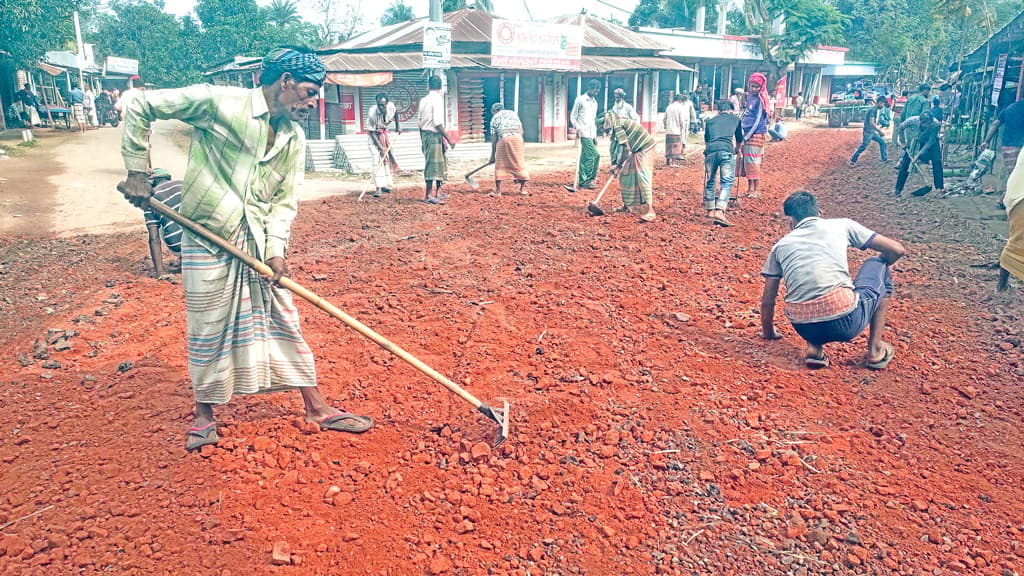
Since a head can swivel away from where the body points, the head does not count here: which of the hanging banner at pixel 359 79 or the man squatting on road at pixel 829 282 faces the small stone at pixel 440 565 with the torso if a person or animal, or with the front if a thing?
the hanging banner

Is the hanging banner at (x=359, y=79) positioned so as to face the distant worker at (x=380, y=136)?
yes

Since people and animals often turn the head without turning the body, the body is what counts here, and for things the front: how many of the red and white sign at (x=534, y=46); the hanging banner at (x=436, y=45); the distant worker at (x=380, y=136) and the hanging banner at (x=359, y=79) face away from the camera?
0

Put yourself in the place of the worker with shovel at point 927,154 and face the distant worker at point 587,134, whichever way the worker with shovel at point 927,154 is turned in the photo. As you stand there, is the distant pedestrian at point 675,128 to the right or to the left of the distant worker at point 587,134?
right

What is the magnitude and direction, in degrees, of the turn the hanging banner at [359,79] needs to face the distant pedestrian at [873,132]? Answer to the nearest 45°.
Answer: approximately 90° to its left

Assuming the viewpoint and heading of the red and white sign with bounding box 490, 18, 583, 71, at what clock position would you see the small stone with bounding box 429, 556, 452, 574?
The small stone is roughly at 12 o'clock from the red and white sign.

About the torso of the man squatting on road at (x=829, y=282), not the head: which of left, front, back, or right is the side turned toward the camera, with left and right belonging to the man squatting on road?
back

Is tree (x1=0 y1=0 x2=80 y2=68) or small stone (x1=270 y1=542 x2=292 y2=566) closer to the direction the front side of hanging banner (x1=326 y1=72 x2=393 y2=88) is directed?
the small stone

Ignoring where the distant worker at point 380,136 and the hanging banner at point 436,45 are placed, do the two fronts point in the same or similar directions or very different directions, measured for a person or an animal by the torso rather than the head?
same or similar directions

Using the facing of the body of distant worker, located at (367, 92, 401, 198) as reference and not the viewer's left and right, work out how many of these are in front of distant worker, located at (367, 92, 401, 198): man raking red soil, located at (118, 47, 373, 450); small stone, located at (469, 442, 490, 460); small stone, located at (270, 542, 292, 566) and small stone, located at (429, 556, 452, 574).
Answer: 4

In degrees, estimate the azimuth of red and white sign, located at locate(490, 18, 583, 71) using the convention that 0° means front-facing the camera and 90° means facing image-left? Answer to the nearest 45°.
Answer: approximately 0°

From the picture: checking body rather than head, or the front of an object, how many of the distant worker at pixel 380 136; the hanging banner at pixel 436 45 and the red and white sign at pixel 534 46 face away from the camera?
0

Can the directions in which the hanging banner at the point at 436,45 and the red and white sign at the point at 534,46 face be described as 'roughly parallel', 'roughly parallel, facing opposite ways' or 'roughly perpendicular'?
roughly parallel

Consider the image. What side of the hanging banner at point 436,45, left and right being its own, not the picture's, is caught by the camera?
front

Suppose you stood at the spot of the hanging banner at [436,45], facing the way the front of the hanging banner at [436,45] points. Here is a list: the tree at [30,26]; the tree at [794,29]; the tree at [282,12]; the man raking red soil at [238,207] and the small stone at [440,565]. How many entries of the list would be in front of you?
2

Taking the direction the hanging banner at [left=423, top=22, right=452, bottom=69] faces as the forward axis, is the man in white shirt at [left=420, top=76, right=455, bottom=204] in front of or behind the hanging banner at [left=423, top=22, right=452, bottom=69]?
in front

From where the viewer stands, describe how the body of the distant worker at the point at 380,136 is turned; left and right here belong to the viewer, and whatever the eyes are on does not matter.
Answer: facing the viewer
